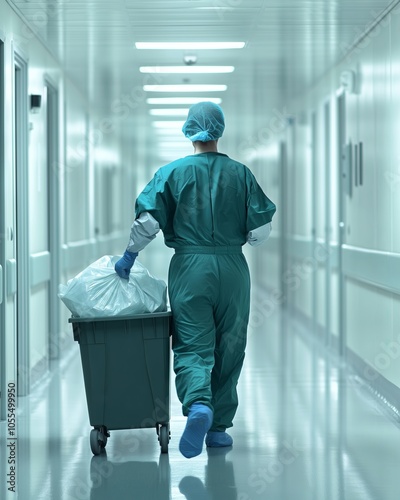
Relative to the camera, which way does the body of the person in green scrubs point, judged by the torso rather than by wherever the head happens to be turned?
away from the camera

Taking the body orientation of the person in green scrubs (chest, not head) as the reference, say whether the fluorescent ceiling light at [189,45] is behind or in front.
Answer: in front

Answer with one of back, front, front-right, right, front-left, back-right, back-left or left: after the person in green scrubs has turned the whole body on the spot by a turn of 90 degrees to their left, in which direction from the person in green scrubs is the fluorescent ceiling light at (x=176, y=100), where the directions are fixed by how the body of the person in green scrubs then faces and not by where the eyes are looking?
right

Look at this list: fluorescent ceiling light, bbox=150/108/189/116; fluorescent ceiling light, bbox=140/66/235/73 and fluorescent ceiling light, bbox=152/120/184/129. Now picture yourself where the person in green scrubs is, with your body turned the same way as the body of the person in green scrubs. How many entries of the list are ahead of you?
3

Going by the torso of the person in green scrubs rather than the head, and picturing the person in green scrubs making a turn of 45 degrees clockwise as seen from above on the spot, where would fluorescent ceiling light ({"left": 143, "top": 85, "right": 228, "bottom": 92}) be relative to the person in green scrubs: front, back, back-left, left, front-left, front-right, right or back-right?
front-left

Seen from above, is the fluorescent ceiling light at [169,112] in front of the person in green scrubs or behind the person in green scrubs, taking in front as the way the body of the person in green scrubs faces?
in front

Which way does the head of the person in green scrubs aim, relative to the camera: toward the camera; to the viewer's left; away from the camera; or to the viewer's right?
away from the camera

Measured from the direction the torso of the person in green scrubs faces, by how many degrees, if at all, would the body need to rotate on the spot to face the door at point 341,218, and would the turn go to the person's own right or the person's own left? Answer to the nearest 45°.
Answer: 0° — they already face it

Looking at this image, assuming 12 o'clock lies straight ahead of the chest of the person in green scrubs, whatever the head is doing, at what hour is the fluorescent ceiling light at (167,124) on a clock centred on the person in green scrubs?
The fluorescent ceiling light is roughly at 12 o'clock from the person in green scrubs.

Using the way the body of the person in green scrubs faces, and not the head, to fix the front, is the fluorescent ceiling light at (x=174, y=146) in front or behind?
in front

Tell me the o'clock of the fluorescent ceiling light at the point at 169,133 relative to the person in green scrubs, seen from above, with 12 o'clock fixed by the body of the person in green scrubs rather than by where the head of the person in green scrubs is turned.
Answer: The fluorescent ceiling light is roughly at 12 o'clock from the person in green scrubs.

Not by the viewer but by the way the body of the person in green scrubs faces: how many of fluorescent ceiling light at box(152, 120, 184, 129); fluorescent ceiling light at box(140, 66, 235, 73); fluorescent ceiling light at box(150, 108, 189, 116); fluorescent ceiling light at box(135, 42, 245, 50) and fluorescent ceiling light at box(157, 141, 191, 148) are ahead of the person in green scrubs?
5
